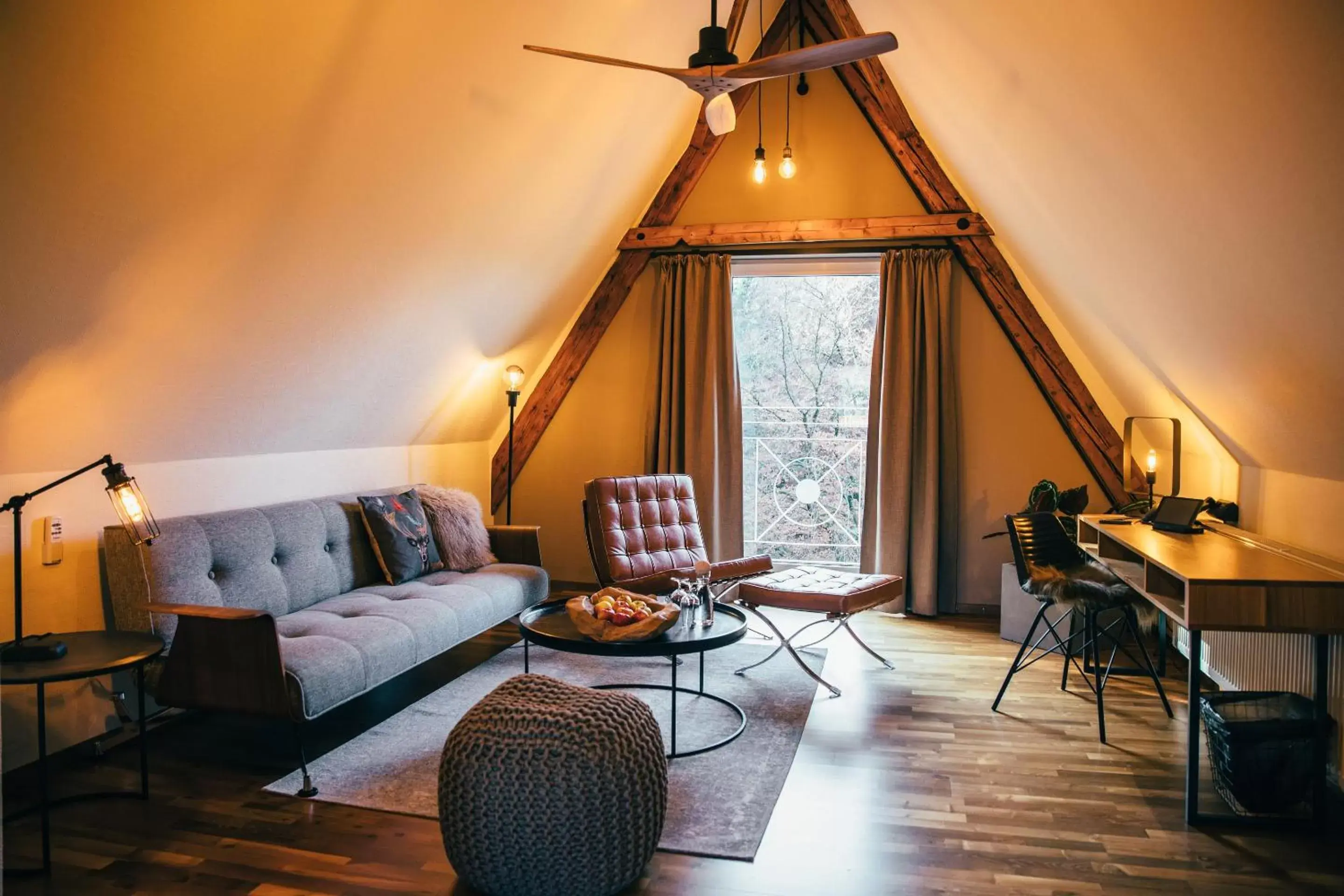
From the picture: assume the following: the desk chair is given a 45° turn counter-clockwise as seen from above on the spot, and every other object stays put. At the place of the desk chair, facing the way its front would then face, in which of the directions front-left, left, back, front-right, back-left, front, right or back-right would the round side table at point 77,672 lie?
back-right

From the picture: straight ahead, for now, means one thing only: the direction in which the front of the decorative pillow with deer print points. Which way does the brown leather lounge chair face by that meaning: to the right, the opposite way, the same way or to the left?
the same way

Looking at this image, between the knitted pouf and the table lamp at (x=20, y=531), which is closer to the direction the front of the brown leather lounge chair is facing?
the knitted pouf

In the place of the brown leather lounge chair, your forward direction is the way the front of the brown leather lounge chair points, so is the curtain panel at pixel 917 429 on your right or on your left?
on your left

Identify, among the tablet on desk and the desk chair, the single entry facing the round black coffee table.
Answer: the tablet on desk

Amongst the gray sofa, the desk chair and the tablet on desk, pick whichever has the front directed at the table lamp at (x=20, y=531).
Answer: the tablet on desk

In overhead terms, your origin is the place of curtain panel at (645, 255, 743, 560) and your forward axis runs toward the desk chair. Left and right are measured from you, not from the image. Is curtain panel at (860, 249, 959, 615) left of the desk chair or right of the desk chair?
left

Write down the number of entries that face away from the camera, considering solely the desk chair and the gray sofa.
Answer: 0

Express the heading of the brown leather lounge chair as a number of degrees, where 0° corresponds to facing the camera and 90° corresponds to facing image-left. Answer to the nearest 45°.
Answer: approximately 315°

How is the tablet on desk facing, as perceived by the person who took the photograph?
facing the viewer and to the left of the viewer

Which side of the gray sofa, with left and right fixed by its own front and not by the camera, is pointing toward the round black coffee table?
front

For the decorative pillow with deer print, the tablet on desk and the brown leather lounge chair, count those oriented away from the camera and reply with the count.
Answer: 0

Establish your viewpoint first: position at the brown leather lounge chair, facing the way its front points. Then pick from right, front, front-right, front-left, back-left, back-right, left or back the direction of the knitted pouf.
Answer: front-right

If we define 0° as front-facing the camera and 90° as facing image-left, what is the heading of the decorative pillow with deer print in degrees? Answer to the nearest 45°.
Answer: approximately 315°

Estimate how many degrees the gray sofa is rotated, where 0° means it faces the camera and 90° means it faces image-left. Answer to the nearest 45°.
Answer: approximately 315°

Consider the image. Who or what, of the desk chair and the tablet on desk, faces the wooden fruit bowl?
the tablet on desk

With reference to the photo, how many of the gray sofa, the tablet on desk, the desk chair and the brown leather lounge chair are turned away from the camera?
0
